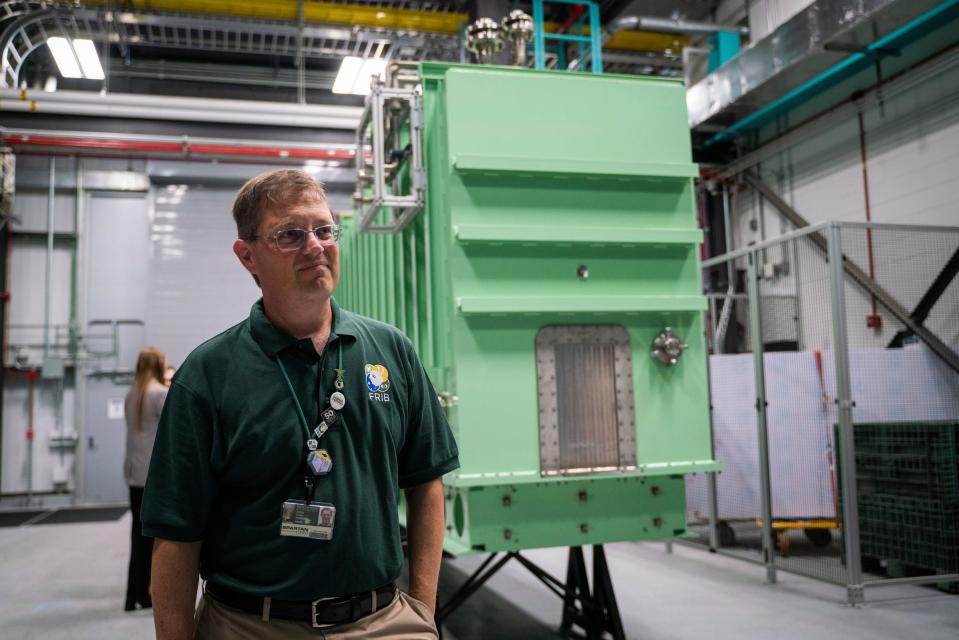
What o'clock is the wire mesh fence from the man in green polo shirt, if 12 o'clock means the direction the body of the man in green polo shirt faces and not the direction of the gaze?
The wire mesh fence is roughly at 9 o'clock from the man in green polo shirt.

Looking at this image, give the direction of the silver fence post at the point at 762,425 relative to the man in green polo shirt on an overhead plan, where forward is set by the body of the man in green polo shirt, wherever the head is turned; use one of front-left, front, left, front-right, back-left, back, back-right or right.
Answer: left

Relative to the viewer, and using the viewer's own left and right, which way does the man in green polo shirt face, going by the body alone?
facing the viewer and to the right of the viewer

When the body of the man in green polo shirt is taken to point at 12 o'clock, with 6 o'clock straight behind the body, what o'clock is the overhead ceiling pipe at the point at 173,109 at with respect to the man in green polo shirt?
The overhead ceiling pipe is roughly at 7 o'clock from the man in green polo shirt.

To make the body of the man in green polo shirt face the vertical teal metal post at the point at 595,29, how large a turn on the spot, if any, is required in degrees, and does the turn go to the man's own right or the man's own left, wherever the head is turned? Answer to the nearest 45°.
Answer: approximately 90° to the man's own left

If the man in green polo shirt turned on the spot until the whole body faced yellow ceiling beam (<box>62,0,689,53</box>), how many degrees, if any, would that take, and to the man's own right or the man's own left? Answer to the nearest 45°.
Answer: approximately 135° to the man's own left

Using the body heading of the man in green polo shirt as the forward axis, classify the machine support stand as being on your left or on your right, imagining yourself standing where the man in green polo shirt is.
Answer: on your left

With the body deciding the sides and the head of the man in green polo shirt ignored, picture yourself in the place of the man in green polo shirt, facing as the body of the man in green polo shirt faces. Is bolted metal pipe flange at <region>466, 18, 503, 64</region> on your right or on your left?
on your left
